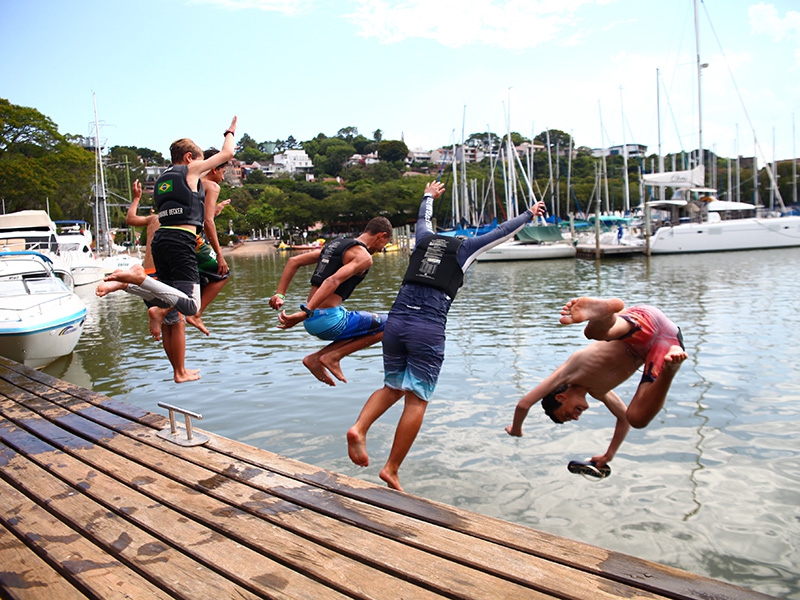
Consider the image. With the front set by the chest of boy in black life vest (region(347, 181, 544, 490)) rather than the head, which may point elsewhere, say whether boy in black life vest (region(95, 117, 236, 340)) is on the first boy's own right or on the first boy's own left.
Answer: on the first boy's own left

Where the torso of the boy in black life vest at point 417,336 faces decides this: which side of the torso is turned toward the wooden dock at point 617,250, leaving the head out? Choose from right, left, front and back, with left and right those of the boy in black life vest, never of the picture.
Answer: front

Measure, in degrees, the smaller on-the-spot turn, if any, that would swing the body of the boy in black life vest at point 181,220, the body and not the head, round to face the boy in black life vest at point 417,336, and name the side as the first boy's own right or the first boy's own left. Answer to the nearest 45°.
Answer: approximately 90° to the first boy's own right

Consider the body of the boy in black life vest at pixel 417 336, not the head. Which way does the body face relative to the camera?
away from the camera

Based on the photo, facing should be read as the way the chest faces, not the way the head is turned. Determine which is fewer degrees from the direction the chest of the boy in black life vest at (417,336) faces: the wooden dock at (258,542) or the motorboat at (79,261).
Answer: the motorboat

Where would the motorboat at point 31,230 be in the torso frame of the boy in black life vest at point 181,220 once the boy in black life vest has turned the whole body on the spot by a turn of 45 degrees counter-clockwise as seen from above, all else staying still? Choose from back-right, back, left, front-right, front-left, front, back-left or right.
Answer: front

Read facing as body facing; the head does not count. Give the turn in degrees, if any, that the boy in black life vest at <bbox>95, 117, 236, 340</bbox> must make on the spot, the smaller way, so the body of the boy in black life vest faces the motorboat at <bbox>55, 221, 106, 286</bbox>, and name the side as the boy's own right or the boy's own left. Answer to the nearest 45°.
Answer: approximately 45° to the boy's own left

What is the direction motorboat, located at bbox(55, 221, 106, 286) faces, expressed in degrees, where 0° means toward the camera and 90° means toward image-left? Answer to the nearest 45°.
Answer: approximately 315°

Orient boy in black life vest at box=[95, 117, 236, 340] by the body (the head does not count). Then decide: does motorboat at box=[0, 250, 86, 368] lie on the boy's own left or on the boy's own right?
on the boy's own left

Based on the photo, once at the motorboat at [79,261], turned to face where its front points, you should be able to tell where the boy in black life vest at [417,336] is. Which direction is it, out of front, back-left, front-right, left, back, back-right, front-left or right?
front-right

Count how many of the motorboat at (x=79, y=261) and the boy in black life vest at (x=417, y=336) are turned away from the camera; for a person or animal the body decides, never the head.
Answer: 1

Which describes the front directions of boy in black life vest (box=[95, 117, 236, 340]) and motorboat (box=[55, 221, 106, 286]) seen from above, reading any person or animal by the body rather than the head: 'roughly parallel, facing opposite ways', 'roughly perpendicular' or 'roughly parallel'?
roughly perpendicular

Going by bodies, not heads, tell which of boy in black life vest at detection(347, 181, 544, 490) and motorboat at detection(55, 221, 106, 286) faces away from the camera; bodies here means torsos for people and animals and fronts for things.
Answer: the boy in black life vest

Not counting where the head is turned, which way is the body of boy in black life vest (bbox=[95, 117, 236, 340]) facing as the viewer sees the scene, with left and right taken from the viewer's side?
facing away from the viewer and to the right of the viewer

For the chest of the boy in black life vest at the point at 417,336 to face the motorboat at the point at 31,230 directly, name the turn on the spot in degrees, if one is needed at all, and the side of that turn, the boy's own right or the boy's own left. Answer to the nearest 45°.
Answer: approximately 45° to the boy's own left
